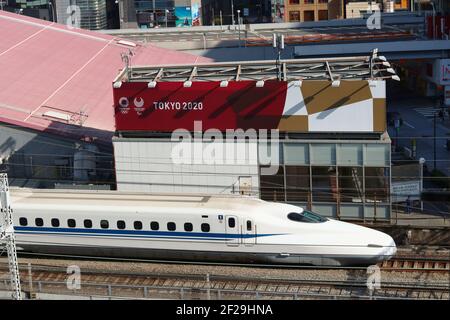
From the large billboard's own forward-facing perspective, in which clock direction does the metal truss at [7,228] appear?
The metal truss is roughly at 1 o'clock from the large billboard.

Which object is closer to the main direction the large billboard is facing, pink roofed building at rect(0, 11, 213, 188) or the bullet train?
the bullet train

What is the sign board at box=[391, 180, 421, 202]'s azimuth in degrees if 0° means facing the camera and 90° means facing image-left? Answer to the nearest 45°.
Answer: approximately 0°

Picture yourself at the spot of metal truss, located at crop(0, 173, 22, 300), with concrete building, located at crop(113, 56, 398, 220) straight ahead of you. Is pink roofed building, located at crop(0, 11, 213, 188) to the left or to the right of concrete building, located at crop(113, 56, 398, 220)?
left

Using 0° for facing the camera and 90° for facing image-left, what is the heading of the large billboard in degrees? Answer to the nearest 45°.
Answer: approximately 0°

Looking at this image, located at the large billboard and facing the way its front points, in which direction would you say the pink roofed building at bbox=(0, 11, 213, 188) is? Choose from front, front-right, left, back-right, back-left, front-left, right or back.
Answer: back-right

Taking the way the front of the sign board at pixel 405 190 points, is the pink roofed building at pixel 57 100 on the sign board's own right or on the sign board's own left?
on the sign board's own right

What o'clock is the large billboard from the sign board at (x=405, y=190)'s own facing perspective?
The large billboard is roughly at 2 o'clock from the sign board.

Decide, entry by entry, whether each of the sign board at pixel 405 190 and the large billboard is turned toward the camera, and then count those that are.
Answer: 2

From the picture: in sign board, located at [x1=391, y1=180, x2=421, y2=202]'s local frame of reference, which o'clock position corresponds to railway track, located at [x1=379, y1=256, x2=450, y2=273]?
The railway track is roughly at 12 o'clock from the sign board.

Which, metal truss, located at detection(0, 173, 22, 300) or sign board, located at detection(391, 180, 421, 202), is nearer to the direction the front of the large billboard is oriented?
the metal truss
